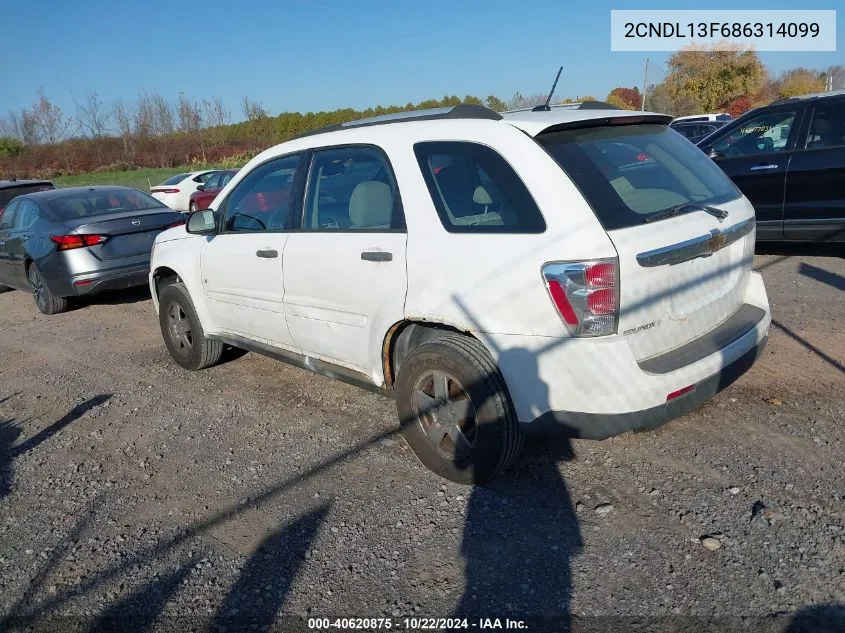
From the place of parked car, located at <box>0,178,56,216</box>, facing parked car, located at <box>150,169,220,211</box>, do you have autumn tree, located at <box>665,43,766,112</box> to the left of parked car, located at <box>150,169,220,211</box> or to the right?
right

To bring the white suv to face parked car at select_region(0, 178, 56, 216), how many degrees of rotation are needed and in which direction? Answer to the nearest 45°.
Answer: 0° — it already faces it

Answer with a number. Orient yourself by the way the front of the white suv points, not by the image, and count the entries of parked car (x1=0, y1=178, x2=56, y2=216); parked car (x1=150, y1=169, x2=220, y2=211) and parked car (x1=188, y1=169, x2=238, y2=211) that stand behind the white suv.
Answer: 0

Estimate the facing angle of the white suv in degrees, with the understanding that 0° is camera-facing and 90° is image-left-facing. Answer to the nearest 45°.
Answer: approximately 135°

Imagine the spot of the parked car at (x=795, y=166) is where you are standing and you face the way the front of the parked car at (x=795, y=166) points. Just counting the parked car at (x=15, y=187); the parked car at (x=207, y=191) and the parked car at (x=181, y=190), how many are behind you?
0

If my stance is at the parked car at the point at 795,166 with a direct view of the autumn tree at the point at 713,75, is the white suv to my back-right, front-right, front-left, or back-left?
back-left

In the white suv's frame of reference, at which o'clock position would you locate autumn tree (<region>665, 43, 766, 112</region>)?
The autumn tree is roughly at 2 o'clock from the white suv.

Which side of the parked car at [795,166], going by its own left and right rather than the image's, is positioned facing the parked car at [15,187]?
front

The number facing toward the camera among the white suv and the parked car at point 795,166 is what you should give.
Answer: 0

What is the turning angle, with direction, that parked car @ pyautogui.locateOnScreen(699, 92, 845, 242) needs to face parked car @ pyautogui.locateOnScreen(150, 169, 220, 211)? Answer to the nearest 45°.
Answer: approximately 45° to its right

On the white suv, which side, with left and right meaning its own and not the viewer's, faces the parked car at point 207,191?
front

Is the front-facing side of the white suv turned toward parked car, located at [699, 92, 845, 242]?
no

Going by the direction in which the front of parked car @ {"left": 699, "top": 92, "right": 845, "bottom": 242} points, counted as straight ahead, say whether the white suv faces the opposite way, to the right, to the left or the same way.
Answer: the same way

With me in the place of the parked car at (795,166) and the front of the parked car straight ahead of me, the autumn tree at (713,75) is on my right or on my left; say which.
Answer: on my right

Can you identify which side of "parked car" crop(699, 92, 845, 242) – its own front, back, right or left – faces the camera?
left
